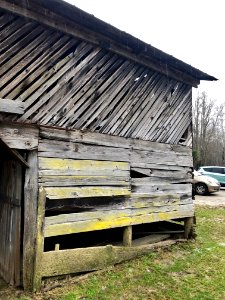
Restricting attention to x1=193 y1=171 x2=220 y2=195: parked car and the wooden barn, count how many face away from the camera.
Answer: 0

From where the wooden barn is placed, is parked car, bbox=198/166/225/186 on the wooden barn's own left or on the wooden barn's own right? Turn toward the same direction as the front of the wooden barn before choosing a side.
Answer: on the wooden barn's own left

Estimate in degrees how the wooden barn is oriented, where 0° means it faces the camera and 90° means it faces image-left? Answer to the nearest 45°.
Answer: approximately 315°

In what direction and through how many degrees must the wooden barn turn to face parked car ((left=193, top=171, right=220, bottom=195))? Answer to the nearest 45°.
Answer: approximately 90° to its left
